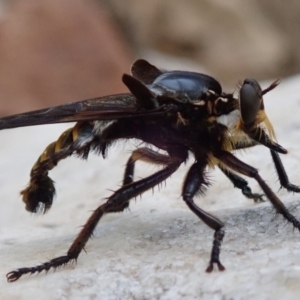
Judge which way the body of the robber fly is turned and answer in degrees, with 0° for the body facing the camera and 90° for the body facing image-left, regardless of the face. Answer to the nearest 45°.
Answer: approximately 270°
